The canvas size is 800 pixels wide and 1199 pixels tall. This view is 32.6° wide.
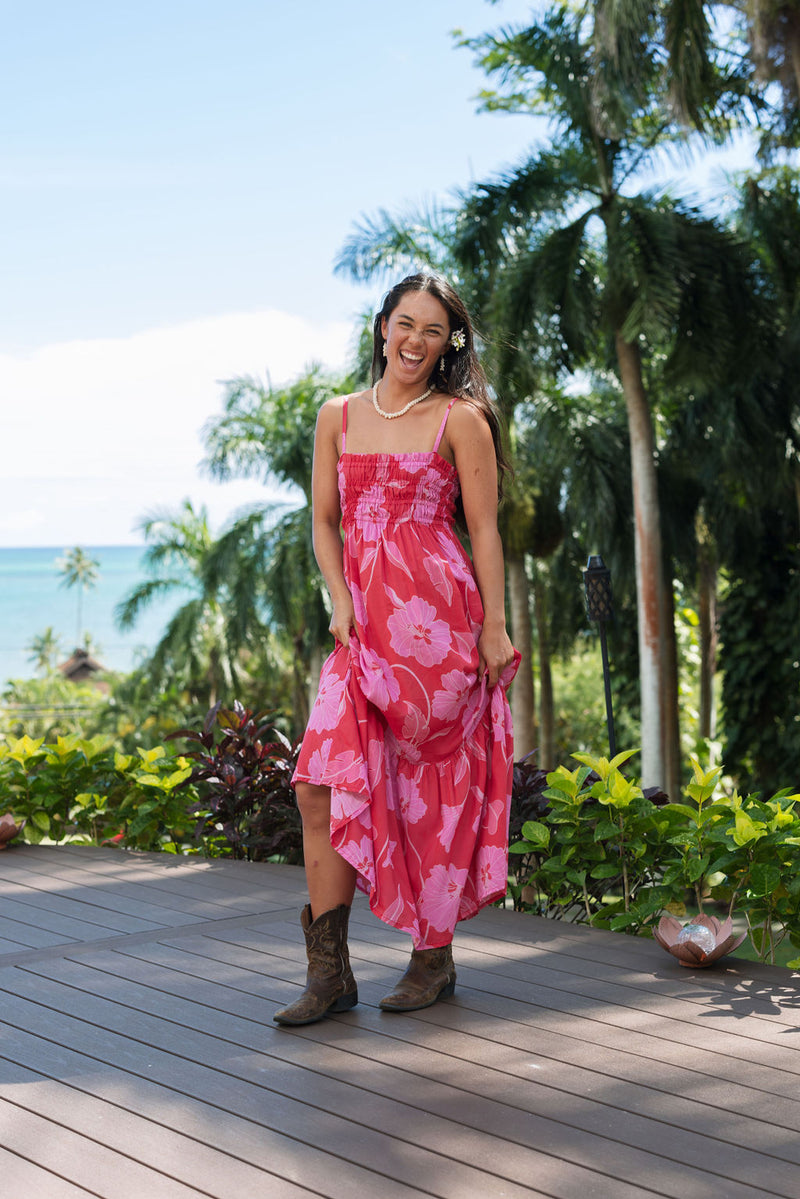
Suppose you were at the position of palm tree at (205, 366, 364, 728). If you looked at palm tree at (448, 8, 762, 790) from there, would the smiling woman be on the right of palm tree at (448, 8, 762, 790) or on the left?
right

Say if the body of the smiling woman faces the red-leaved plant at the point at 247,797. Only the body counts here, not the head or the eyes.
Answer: no

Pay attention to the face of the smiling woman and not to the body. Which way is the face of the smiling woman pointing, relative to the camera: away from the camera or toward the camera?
toward the camera

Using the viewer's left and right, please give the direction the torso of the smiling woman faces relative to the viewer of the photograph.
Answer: facing the viewer and to the left of the viewer

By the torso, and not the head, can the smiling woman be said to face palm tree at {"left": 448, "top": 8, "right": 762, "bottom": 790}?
no

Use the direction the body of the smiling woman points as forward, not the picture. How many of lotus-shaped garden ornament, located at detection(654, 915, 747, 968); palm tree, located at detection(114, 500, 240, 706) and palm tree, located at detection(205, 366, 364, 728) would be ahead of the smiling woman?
0

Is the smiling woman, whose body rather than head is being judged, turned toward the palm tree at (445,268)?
no

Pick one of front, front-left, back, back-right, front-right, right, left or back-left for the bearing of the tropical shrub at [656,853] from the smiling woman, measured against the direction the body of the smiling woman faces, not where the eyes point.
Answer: back

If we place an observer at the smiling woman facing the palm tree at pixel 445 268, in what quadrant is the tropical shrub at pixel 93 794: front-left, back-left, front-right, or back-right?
front-left

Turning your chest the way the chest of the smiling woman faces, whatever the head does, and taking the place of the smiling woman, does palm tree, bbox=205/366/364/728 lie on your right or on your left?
on your right

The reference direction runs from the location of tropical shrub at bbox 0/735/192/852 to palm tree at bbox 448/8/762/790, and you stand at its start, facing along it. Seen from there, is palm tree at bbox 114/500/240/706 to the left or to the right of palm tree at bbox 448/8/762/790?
left

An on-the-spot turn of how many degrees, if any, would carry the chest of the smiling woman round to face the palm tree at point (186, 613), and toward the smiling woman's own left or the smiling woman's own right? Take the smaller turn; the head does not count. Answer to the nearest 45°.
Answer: approximately 135° to the smiling woman's own right

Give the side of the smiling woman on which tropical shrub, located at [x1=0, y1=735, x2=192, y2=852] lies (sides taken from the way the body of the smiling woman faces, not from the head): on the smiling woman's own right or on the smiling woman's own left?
on the smiling woman's own right
